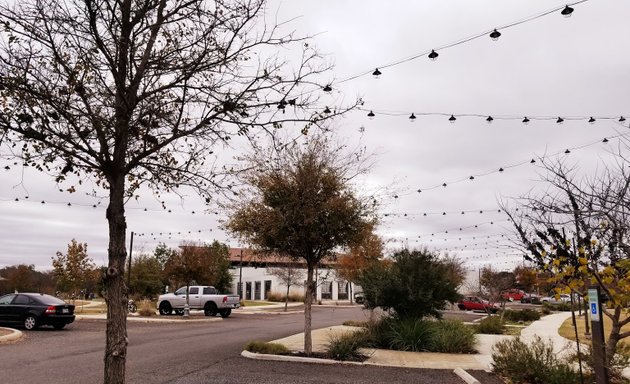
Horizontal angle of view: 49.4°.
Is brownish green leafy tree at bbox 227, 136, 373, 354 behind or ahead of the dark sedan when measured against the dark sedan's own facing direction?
behind

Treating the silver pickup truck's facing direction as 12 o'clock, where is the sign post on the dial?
The sign post is roughly at 7 o'clock from the silver pickup truck.

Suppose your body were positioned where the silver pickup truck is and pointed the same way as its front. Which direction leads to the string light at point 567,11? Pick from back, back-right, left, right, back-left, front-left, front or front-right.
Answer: back-left

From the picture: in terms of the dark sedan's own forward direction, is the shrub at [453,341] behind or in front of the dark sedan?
behind

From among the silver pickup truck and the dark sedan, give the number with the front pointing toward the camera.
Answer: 0

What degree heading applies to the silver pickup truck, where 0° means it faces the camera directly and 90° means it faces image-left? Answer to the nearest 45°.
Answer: approximately 135°

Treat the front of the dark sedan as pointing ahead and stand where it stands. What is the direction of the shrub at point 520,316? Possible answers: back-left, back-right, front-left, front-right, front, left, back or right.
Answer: back-right

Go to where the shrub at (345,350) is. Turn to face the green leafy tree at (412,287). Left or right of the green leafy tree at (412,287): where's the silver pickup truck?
left

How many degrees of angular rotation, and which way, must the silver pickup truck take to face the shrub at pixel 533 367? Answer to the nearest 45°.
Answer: approximately 135° to its left

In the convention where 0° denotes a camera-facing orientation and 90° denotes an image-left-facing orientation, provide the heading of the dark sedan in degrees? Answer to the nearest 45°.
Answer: approximately 135°

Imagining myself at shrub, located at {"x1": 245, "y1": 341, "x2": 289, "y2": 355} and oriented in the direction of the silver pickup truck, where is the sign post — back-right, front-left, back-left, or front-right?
back-right

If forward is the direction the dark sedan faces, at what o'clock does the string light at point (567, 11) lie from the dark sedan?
The string light is roughly at 7 o'clock from the dark sedan.
